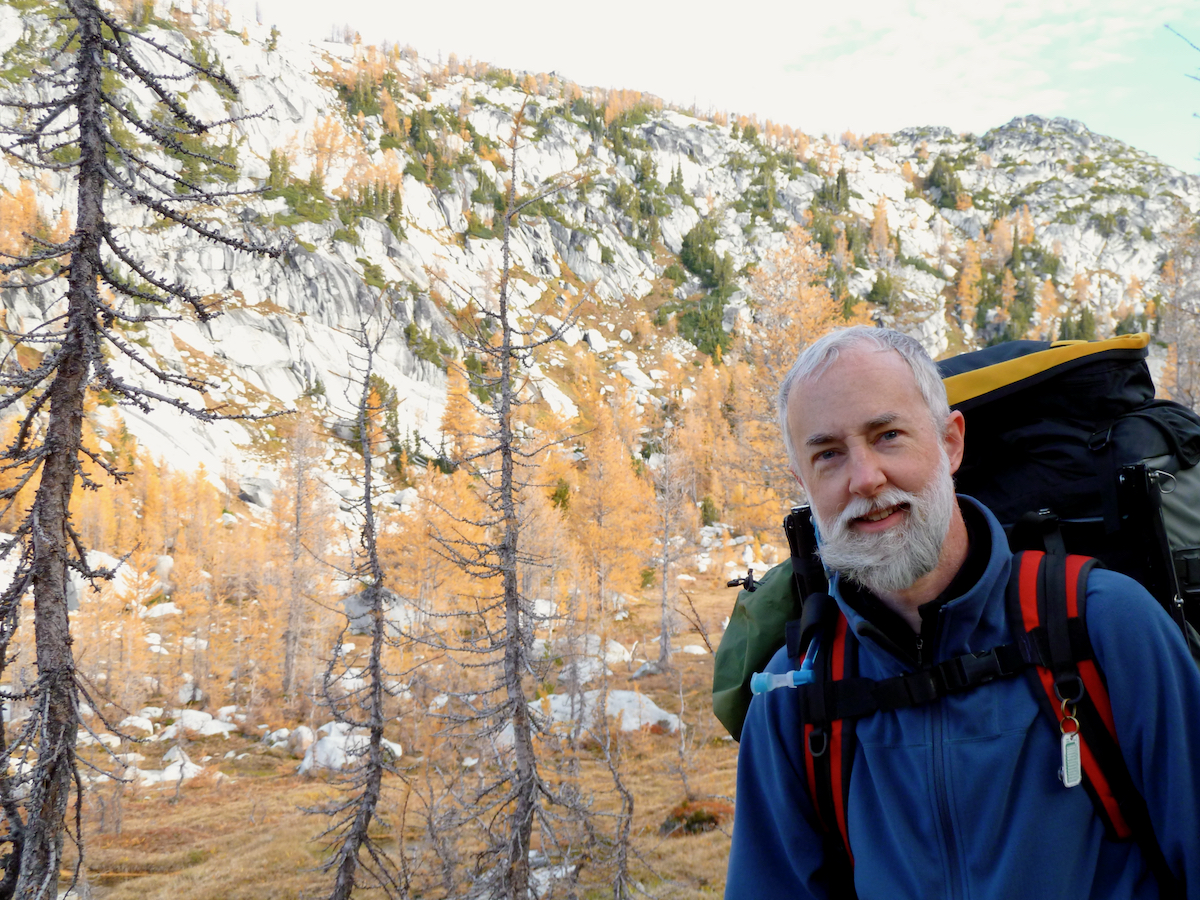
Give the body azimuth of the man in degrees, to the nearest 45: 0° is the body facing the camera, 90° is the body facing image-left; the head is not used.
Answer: approximately 0°

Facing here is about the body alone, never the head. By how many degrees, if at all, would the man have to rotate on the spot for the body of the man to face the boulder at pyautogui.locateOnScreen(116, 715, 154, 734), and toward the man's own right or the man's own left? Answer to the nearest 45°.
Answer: approximately 135° to the man's own right

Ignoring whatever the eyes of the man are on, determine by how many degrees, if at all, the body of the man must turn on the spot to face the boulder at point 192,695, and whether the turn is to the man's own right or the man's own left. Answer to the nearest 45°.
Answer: approximately 135° to the man's own right

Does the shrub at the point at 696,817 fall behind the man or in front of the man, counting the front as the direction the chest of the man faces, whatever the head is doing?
behind
